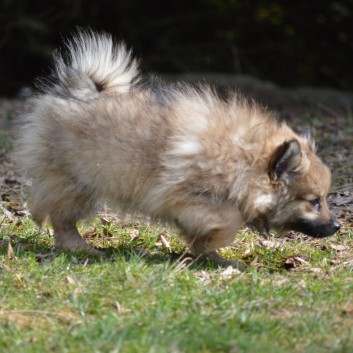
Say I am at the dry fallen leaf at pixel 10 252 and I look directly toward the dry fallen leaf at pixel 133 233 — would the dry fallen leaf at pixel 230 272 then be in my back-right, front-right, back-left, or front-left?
front-right

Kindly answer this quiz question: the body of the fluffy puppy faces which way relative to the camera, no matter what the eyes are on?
to the viewer's right

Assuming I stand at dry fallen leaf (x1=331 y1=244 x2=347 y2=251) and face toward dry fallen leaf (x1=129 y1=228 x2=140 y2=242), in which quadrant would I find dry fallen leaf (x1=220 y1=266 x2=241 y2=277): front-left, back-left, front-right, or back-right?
front-left

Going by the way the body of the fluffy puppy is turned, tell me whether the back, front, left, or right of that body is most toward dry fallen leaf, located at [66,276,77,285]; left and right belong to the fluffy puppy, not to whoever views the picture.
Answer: right

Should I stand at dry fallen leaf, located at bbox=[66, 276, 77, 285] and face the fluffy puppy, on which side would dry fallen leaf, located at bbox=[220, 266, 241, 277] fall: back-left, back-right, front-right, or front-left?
front-right

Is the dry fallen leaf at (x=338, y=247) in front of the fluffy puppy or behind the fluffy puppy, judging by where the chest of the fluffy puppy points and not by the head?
in front

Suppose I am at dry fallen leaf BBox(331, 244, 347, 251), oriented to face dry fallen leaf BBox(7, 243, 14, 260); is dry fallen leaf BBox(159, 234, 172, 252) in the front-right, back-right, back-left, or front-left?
front-right

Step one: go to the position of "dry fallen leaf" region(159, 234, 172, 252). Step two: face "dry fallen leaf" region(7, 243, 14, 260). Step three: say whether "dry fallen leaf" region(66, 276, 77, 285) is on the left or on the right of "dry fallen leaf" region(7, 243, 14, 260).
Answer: left

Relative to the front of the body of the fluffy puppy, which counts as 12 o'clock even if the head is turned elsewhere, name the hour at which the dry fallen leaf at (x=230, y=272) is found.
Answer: The dry fallen leaf is roughly at 1 o'clock from the fluffy puppy.
